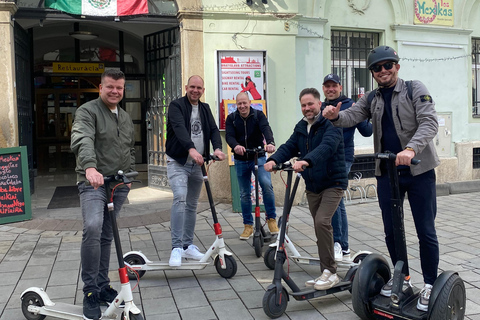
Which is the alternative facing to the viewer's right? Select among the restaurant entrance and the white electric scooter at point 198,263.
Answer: the white electric scooter

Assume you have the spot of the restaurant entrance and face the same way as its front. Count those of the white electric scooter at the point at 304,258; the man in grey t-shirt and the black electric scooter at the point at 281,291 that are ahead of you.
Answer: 3

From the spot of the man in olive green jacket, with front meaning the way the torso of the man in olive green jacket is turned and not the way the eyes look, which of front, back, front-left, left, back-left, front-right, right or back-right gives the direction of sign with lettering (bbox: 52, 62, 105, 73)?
back-left

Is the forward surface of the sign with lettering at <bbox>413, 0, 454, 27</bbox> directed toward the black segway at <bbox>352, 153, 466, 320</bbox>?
yes

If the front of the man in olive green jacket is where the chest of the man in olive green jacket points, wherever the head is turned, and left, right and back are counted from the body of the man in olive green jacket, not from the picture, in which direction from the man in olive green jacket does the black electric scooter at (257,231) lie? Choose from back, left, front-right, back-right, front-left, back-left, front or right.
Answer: left

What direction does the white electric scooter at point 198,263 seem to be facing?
to the viewer's right

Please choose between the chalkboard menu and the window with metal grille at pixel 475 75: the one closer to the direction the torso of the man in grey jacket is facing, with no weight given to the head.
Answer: the chalkboard menu

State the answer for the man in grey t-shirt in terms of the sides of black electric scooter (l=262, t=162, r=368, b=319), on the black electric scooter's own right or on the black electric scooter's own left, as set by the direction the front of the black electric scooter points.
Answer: on the black electric scooter's own right

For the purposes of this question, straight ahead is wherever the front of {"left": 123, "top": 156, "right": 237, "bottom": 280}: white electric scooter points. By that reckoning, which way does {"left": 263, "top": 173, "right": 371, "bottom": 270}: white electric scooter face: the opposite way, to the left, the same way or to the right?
the opposite way

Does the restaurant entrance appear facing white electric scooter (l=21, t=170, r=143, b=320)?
yes
